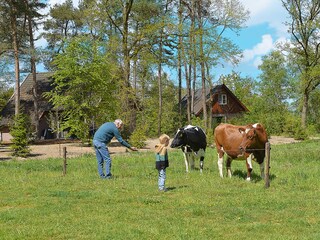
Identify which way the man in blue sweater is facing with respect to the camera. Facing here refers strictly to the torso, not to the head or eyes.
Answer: to the viewer's right

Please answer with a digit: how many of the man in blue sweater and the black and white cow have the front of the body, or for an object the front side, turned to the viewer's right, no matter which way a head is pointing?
1

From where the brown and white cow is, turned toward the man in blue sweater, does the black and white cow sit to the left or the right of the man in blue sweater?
right

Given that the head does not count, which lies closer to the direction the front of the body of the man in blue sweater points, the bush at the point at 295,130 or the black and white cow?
the black and white cow

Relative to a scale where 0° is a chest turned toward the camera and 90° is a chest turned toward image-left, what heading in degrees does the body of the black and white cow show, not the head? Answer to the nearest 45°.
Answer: approximately 45°

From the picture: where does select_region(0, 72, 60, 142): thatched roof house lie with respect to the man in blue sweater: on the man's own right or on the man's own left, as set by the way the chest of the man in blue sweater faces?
on the man's own left
